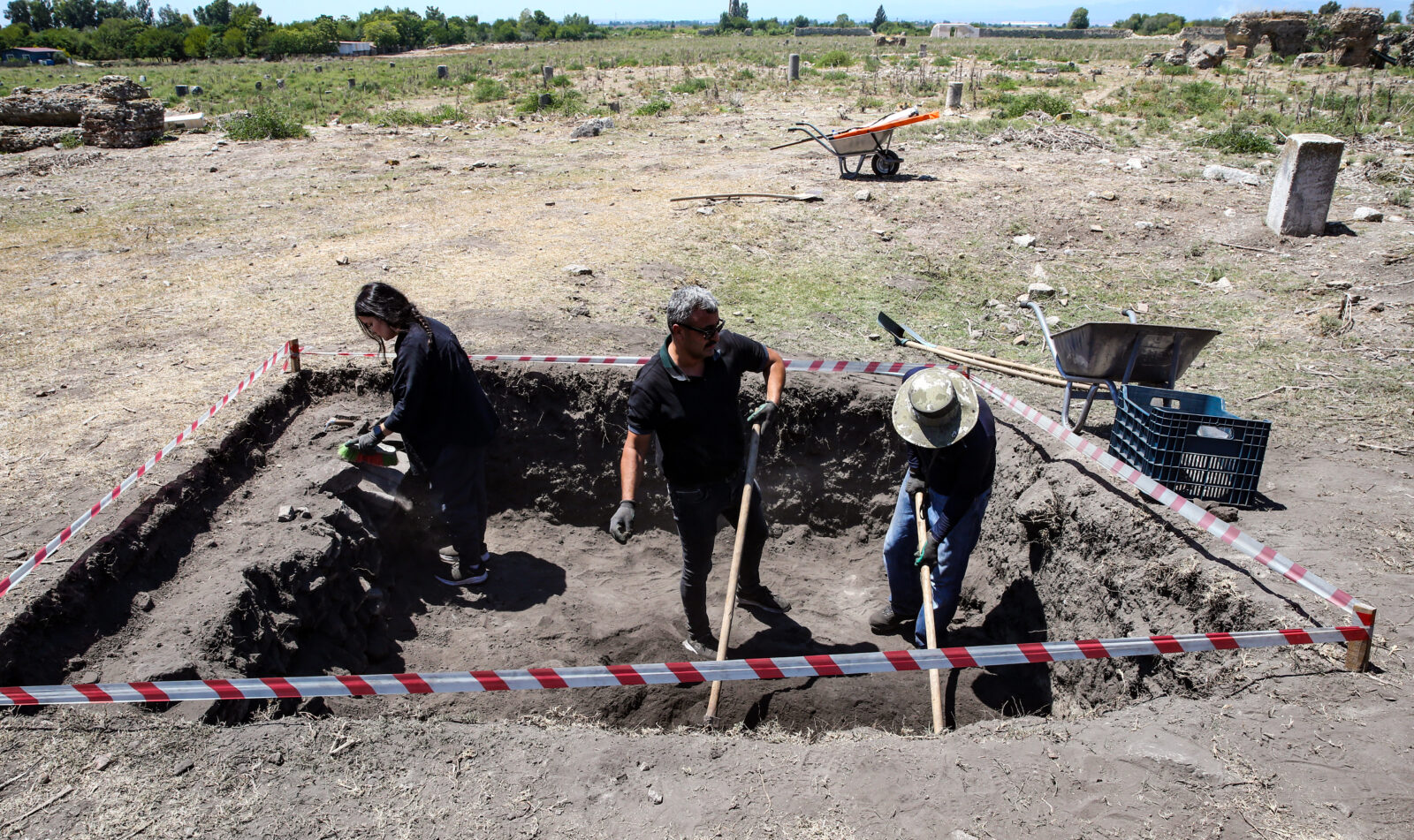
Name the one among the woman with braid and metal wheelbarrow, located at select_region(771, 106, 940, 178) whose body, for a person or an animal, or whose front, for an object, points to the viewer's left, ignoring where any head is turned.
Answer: the woman with braid

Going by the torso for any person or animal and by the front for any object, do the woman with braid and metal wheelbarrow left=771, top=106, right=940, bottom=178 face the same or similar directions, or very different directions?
very different directions

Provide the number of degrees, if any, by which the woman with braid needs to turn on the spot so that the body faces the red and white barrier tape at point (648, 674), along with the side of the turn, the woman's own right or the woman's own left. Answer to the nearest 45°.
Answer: approximately 90° to the woman's own left

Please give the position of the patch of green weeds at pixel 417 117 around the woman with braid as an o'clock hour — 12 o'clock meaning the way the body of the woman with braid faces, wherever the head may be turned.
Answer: The patch of green weeds is roughly at 3 o'clock from the woman with braid.

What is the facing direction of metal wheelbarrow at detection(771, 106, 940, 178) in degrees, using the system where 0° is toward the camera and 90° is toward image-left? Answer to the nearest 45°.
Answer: approximately 270°

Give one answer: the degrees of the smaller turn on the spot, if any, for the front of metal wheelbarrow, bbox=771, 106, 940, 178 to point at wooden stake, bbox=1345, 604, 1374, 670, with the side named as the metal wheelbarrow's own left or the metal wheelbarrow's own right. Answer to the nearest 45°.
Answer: approximately 90° to the metal wheelbarrow's own right

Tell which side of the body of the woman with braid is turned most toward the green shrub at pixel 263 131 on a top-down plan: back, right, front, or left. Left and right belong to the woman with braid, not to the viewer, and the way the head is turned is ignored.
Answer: right

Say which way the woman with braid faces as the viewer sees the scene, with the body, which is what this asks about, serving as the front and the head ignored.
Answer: to the viewer's left

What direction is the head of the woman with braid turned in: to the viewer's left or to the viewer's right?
to the viewer's left

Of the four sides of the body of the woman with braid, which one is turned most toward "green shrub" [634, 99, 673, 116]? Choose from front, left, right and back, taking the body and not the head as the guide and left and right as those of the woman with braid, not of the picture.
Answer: right
